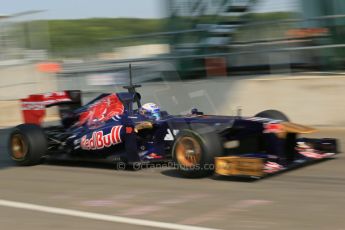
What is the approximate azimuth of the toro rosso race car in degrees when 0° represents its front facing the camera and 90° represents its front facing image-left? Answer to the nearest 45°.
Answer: approximately 315°
